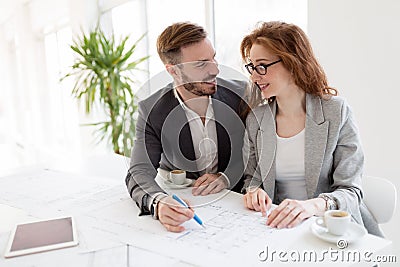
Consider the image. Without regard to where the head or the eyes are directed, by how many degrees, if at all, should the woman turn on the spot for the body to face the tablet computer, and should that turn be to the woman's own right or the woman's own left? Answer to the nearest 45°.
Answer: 0° — they already face it

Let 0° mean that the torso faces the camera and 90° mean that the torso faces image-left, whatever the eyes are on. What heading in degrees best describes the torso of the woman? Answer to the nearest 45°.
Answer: approximately 45°
